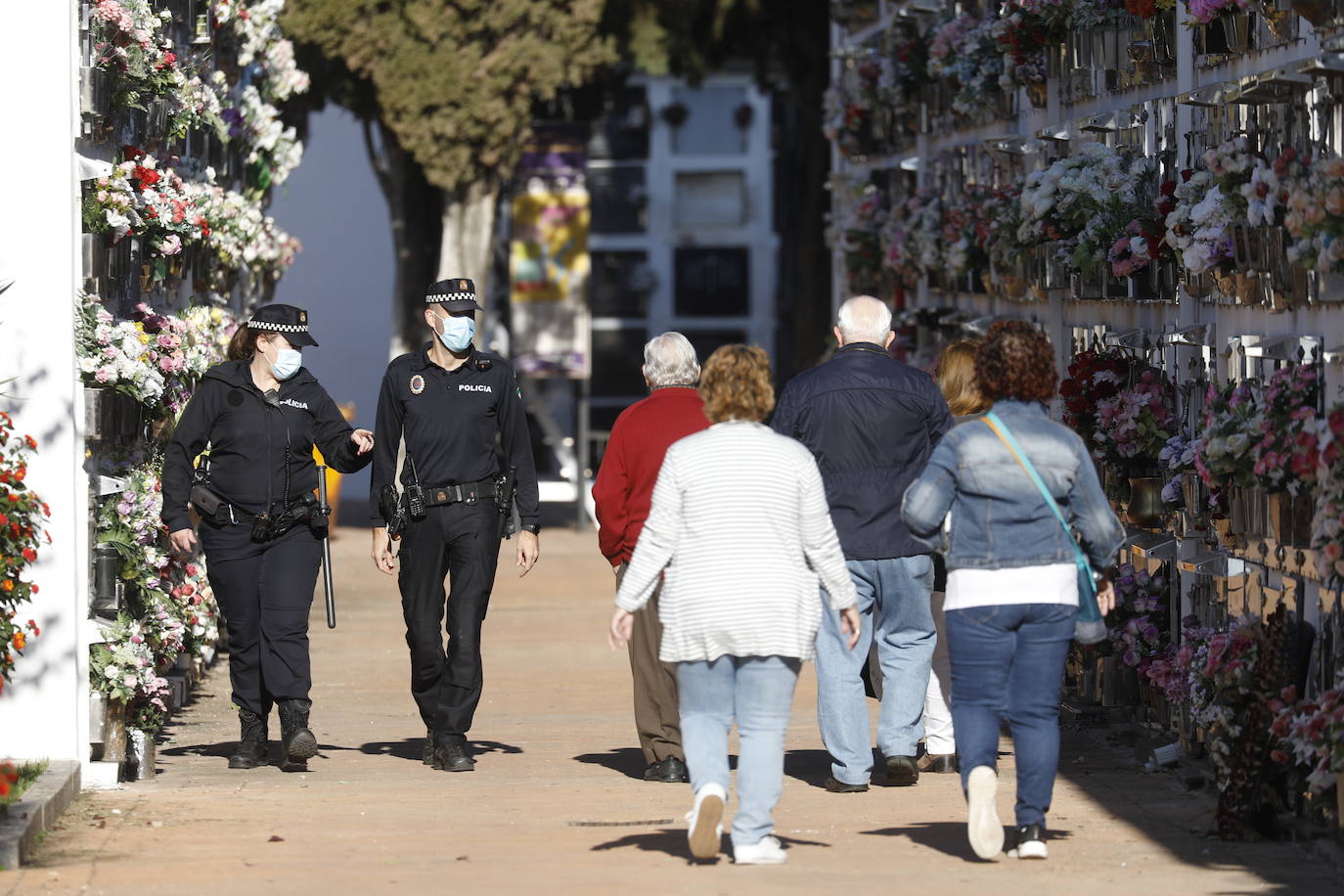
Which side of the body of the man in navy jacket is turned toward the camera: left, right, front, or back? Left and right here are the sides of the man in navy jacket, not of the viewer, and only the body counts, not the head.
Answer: back

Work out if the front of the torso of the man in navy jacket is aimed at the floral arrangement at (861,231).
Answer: yes

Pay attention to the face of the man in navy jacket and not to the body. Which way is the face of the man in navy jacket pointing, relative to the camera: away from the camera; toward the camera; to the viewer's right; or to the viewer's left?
away from the camera

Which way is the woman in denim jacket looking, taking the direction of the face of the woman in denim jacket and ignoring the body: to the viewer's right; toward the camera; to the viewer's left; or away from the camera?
away from the camera

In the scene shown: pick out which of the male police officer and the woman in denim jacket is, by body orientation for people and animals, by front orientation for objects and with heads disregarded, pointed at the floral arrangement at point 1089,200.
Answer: the woman in denim jacket

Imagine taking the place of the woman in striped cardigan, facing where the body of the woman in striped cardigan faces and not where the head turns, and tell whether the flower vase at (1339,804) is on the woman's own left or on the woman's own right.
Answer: on the woman's own right

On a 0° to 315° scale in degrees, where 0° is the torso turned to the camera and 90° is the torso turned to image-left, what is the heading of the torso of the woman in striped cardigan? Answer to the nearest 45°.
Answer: approximately 180°

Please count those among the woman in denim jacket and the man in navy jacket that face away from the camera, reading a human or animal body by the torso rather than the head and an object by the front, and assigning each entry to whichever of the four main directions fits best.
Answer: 2

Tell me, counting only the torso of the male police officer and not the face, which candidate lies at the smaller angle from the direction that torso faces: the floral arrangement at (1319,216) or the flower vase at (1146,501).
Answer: the floral arrangement

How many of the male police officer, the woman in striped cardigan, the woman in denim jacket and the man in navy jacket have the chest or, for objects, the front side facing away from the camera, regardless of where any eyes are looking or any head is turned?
3

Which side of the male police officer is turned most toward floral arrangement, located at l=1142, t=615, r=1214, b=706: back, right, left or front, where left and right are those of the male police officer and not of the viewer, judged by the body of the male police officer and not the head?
left

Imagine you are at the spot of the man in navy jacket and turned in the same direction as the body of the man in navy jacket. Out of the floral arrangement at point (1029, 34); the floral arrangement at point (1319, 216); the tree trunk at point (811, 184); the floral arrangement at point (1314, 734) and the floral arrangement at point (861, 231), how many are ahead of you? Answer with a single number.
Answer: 3
